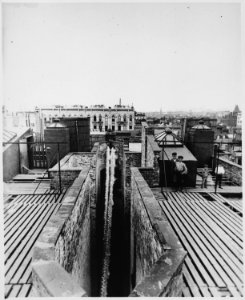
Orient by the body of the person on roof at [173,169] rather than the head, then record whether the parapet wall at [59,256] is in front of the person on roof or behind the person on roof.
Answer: in front

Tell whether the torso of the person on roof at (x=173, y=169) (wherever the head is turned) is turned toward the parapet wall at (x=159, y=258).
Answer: yes

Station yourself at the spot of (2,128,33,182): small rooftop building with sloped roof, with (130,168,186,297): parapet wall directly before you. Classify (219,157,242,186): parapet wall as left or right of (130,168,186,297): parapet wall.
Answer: left

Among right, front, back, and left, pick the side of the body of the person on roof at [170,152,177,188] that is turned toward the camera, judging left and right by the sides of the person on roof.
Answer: front

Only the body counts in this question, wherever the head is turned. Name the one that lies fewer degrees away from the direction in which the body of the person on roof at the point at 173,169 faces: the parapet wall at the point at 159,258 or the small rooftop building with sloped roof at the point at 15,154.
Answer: the parapet wall
